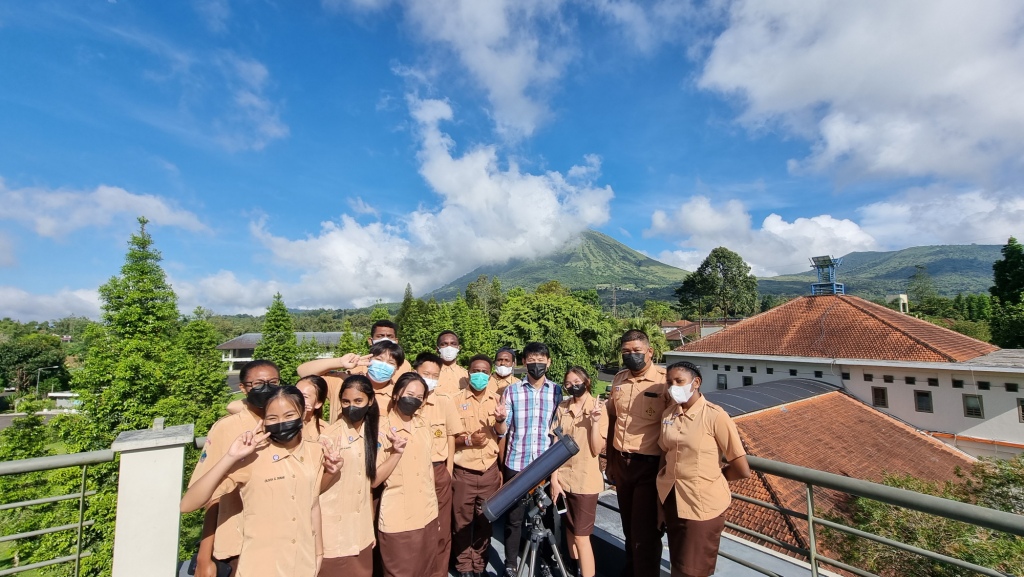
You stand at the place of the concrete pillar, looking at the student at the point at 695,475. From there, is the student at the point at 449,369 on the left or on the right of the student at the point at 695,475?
left

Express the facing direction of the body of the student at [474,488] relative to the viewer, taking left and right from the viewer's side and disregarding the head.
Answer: facing the viewer

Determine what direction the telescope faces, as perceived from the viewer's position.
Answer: facing to the right of the viewer

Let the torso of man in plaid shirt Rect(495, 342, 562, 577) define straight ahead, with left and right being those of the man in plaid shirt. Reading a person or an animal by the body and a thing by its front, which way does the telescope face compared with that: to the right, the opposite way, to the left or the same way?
to the left

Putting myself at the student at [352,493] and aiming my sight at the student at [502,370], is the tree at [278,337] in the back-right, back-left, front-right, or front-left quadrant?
front-left

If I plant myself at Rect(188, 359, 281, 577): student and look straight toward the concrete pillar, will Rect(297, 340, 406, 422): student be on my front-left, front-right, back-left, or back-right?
back-right

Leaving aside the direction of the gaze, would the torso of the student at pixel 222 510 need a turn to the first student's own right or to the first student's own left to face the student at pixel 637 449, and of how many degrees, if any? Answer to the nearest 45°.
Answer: approximately 45° to the first student's own left

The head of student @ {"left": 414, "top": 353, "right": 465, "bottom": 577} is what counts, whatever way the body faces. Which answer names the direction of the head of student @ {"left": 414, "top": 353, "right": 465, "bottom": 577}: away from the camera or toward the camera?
toward the camera

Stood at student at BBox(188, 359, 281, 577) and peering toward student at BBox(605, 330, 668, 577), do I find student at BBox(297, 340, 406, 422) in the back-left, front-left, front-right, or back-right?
front-left

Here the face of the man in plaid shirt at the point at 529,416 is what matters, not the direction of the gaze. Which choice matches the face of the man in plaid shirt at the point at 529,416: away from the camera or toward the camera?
toward the camera

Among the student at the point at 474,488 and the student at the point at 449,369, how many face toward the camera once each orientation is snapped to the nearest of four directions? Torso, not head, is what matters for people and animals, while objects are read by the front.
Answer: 2

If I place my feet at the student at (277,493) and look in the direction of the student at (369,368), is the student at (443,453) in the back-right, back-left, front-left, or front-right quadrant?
front-right

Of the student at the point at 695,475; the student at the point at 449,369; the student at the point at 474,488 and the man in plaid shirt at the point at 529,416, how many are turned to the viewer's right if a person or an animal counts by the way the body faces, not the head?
0

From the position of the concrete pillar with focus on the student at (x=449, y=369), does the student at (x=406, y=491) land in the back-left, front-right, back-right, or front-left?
front-right

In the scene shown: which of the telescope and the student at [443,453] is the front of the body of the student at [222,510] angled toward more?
the telescope
